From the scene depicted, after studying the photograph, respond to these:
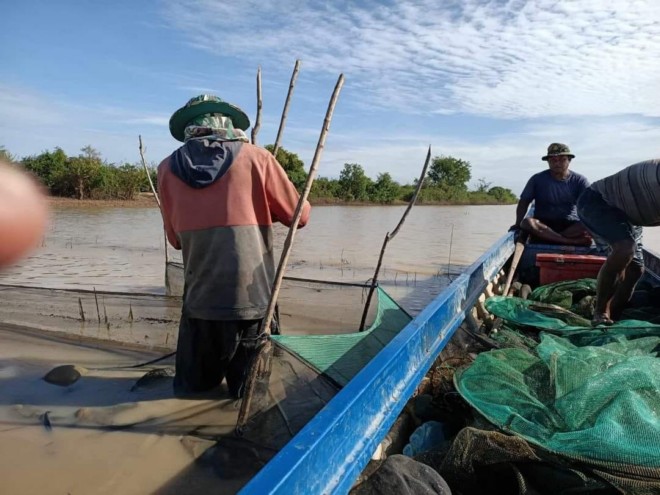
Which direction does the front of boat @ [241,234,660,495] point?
away from the camera

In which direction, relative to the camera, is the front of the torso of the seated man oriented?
toward the camera

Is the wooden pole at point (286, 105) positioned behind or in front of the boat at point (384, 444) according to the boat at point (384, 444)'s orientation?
in front

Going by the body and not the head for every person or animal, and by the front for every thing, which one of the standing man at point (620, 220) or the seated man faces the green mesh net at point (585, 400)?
the seated man

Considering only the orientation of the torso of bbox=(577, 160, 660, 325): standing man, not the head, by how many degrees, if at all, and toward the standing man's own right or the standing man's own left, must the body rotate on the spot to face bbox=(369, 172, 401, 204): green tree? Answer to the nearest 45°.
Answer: approximately 135° to the standing man's own left

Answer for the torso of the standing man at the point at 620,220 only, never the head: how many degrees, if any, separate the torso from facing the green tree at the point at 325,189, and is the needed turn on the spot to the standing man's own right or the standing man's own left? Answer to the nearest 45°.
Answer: approximately 135° to the standing man's own left

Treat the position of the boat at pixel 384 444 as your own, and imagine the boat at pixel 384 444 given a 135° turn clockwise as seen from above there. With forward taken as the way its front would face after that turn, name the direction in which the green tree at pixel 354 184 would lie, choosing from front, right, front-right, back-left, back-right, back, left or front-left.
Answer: back-left

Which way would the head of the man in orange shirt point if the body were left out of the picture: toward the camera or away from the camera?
away from the camera

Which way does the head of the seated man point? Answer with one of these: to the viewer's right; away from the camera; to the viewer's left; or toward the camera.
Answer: toward the camera

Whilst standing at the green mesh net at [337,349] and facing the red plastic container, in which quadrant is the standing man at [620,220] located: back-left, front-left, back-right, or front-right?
front-right

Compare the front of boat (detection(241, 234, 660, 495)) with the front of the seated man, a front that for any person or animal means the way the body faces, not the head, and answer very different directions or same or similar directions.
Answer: very different directions
